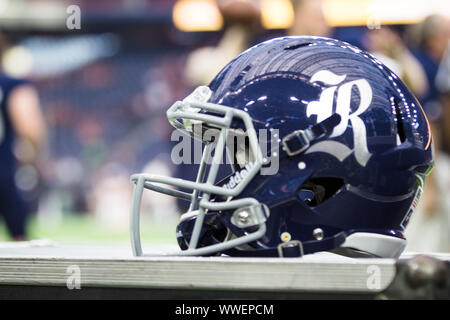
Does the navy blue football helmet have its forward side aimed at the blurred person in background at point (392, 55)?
no

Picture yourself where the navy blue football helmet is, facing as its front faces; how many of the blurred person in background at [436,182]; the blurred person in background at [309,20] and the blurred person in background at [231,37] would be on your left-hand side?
0

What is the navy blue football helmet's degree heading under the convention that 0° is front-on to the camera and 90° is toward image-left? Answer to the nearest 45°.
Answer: approximately 90°

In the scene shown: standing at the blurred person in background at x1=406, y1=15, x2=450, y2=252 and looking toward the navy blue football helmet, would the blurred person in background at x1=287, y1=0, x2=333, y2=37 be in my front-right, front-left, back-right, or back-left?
front-right

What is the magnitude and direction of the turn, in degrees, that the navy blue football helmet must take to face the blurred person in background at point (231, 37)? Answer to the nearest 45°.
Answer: approximately 90° to its right

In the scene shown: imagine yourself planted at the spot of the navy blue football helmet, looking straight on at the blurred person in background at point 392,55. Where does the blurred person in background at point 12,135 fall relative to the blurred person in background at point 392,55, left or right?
left

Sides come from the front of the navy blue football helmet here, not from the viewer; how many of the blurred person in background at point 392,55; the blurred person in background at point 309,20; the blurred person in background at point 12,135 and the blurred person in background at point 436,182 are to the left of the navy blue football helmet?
0

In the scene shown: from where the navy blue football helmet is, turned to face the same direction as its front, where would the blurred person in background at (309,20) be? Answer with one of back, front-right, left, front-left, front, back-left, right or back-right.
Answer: right

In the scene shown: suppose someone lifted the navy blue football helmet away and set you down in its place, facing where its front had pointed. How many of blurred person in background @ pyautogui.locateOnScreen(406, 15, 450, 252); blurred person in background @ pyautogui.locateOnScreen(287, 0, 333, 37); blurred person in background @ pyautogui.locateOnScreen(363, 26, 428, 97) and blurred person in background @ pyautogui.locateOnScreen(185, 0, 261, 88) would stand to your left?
0

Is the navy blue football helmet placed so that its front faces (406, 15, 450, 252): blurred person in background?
no
